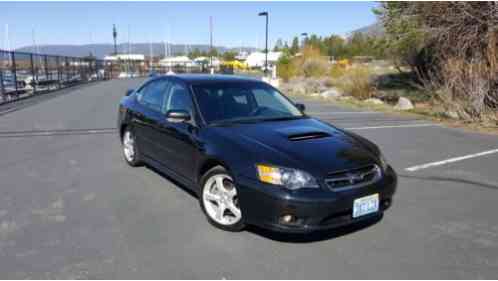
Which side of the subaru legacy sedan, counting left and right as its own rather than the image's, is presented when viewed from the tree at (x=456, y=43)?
left

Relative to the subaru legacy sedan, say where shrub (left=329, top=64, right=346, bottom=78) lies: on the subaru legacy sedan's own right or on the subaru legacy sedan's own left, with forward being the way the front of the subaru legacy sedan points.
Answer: on the subaru legacy sedan's own left

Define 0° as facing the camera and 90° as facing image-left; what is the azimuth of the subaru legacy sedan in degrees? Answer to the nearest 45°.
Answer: approximately 315°

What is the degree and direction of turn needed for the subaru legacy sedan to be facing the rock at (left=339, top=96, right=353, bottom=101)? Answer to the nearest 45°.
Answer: approximately 135° to its left

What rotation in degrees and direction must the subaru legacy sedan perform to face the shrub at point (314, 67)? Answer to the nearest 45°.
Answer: approximately 135° to its left

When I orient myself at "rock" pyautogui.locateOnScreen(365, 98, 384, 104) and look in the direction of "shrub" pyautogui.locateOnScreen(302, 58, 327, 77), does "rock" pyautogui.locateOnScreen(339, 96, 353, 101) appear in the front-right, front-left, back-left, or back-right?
front-left

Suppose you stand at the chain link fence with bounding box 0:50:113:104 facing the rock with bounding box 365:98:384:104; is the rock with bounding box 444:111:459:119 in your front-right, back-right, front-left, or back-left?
front-right

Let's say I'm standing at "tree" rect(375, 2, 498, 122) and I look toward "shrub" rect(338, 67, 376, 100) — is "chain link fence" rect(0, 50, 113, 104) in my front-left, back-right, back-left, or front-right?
front-left

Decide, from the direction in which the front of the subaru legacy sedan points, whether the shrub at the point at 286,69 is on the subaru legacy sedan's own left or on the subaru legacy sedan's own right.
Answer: on the subaru legacy sedan's own left

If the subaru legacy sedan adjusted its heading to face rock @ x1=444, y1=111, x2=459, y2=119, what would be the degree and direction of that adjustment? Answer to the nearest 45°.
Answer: approximately 90° to its left

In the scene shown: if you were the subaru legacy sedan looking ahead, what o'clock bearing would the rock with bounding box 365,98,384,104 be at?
The rock is roughly at 8 o'clock from the subaru legacy sedan.

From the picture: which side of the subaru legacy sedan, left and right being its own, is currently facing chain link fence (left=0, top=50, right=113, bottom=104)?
back

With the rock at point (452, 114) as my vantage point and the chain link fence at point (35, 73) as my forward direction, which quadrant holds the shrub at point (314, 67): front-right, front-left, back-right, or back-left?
front-right
